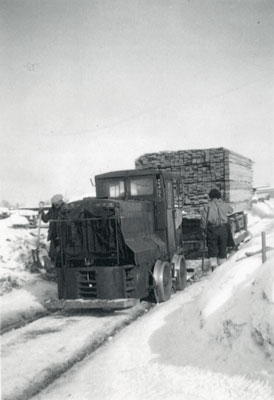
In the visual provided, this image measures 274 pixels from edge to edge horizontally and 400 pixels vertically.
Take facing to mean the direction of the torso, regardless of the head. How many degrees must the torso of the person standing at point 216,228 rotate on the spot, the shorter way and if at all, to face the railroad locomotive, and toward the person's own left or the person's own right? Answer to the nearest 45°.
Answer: approximately 135° to the person's own left

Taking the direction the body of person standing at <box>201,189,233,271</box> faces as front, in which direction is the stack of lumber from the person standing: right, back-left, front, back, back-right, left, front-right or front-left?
front

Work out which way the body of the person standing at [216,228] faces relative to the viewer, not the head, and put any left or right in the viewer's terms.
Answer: facing away from the viewer

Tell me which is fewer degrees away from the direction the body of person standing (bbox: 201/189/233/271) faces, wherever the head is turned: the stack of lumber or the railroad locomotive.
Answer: the stack of lumber
